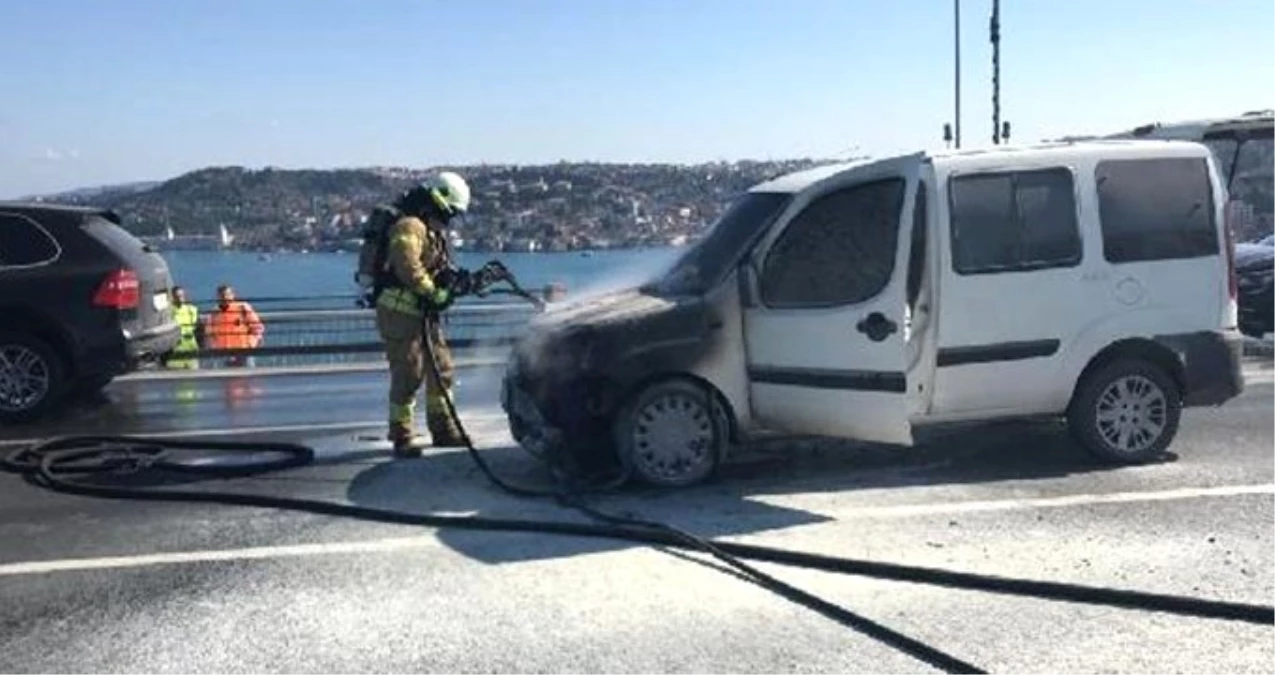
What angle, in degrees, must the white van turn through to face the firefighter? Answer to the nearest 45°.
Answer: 0° — it already faces them

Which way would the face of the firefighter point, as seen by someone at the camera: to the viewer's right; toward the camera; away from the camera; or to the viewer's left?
to the viewer's right

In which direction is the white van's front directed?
to the viewer's left
